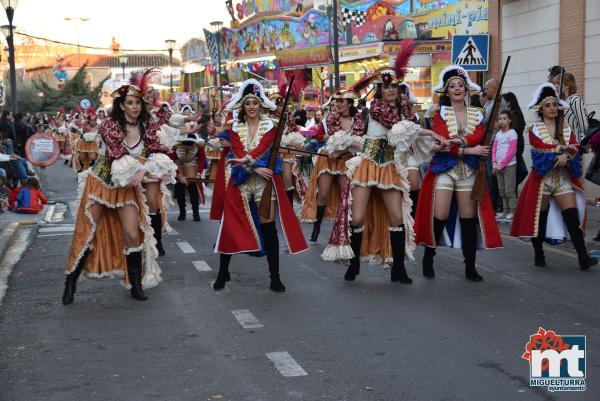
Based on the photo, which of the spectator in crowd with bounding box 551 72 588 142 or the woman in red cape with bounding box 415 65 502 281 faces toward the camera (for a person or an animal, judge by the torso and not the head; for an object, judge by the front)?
the woman in red cape

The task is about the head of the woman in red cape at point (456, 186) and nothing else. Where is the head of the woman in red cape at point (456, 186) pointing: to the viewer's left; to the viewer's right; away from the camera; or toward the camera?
toward the camera

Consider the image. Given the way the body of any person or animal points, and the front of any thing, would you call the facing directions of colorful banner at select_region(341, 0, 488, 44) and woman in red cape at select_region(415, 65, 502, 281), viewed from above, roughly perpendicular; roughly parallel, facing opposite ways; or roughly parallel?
roughly parallel

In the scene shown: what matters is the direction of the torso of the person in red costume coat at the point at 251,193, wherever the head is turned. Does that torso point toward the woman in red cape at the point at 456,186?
no

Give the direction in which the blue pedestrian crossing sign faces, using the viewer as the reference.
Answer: facing the viewer

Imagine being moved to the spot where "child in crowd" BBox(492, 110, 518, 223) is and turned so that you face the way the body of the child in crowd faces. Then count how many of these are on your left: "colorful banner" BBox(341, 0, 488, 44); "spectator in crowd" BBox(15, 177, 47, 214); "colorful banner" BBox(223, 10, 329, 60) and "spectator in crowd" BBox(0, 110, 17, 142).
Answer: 0

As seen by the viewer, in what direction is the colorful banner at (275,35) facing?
toward the camera

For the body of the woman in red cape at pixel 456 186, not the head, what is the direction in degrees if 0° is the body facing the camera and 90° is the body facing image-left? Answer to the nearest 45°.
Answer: approximately 0°

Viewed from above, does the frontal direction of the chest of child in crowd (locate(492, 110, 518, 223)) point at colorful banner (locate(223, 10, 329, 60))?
no

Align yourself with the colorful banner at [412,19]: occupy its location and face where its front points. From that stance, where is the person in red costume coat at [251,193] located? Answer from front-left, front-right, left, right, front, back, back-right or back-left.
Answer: front

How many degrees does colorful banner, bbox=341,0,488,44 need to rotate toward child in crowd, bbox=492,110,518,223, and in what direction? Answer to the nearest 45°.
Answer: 0° — it already faces them

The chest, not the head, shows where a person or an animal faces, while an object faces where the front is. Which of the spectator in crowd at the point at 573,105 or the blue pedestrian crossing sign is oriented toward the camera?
the blue pedestrian crossing sign

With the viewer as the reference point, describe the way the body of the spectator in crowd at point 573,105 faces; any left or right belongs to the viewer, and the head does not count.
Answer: facing to the left of the viewer

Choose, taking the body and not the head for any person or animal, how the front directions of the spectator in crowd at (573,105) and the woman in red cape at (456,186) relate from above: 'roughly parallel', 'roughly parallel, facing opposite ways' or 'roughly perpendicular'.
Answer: roughly perpendicular

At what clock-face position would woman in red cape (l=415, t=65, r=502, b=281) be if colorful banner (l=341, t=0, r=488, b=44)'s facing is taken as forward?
The woman in red cape is roughly at 12 o'clock from the colorful banner.

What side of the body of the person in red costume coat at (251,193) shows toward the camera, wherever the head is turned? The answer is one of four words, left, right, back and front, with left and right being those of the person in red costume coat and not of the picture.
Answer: front
